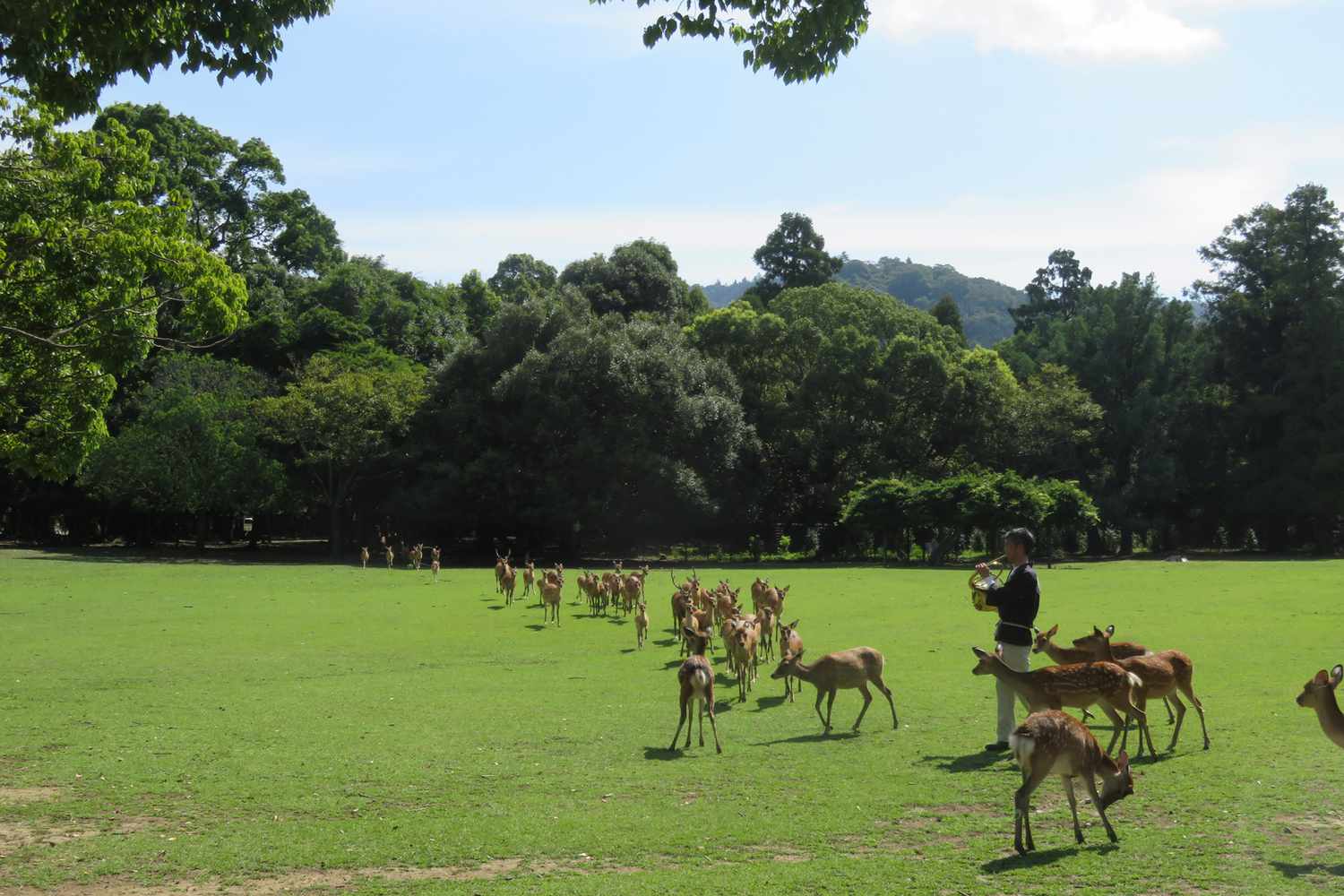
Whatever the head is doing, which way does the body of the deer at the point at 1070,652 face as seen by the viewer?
to the viewer's left

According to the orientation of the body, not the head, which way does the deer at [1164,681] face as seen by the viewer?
to the viewer's left

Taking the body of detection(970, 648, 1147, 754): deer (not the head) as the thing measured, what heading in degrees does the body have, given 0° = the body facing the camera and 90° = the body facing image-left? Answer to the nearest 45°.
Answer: approximately 90°

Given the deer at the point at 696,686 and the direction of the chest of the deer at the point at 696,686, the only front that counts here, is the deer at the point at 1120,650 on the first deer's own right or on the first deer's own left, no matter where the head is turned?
on the first deer's own right

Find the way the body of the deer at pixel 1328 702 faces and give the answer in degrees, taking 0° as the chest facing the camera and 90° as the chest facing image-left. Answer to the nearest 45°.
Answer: approximately 90°

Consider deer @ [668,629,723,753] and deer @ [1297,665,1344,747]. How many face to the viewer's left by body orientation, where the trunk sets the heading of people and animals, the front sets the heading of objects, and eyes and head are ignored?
1

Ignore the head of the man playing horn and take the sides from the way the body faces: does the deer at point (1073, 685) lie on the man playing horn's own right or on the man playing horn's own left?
on the man playing horn's own left

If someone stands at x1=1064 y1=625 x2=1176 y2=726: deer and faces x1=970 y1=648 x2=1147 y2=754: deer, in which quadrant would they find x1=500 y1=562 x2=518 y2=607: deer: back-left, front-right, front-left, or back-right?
back-right

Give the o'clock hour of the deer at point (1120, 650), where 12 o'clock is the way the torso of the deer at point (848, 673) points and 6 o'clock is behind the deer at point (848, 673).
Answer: the deer at point (1120, 650) is roughly at 6 o'clock from the deer at point (848, 673).

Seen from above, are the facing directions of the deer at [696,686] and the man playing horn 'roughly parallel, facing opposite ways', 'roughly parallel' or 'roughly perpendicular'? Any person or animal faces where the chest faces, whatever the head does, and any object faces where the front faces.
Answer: roughly perpendicular
